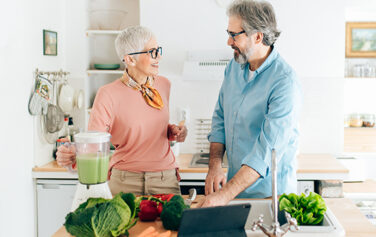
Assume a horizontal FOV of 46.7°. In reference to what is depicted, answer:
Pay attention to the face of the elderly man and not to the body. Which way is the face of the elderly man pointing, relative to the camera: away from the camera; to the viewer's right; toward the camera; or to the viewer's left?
to the viewer's left

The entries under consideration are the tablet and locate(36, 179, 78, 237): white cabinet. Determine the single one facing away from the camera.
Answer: the tablet

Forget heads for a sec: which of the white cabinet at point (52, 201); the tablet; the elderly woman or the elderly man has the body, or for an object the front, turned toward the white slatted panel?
the tablet

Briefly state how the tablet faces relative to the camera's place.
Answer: facing away from the viewer

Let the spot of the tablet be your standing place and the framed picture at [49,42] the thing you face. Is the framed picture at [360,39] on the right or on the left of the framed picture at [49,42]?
right

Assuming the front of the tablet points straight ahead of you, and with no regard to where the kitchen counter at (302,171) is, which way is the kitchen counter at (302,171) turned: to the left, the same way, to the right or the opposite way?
the opposite way

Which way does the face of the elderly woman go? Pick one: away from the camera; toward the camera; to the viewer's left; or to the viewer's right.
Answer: to the viewer's right

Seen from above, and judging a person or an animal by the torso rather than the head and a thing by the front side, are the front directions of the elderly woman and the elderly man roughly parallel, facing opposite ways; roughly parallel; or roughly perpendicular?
roughly perpendicular

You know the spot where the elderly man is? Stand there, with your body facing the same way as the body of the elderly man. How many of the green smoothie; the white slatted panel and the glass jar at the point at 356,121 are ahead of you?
1

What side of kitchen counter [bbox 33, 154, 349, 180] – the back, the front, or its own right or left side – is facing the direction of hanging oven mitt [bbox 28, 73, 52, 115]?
right

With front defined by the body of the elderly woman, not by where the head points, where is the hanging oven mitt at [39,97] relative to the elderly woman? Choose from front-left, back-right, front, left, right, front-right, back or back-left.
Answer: back

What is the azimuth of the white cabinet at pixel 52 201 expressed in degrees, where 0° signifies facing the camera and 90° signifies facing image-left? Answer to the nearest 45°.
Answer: approximately 0°

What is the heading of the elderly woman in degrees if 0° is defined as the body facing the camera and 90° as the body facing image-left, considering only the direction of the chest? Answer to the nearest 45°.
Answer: approximately 315°

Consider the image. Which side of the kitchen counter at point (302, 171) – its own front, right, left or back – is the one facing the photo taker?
front

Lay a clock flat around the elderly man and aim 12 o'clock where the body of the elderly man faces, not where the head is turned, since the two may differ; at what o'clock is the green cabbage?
The green cabbage is roughly at 12 o'clock from the elderly man.

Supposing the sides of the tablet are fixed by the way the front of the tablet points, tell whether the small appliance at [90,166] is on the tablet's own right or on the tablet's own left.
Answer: on the tablet's own left
